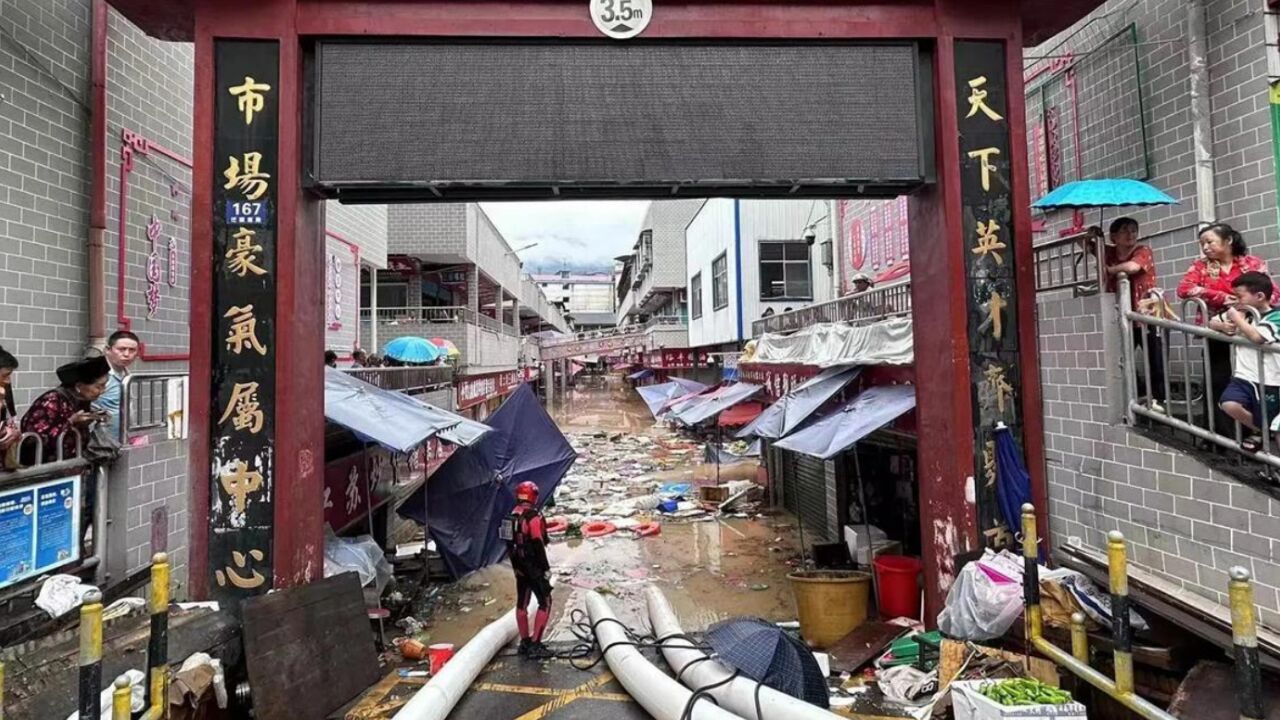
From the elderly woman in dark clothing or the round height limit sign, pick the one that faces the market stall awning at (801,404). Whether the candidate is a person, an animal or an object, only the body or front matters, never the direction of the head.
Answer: the elderly woman in dark clothing

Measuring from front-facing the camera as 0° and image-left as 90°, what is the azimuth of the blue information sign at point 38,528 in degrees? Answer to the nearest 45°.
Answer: approximately 315°

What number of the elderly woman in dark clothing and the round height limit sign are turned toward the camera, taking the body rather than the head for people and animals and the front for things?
1

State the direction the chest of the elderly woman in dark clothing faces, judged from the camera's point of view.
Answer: to the viewer's right

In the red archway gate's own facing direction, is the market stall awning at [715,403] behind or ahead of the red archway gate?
behind

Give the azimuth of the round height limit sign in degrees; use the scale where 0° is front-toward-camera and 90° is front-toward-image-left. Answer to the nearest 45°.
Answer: approximately 0°
